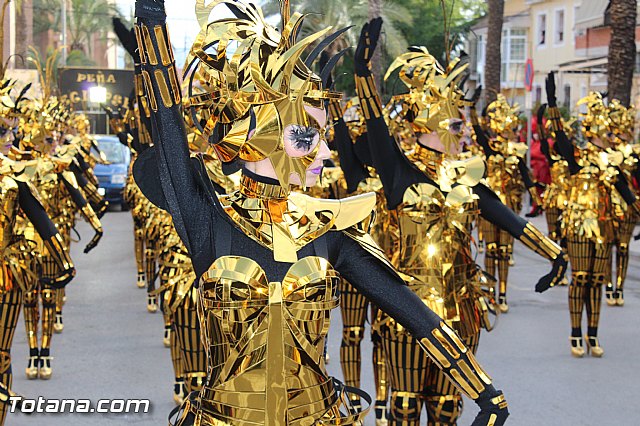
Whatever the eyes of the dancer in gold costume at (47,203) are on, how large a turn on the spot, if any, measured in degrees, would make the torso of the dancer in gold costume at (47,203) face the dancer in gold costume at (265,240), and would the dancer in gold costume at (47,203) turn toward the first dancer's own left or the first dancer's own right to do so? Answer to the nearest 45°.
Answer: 0° — they already face them

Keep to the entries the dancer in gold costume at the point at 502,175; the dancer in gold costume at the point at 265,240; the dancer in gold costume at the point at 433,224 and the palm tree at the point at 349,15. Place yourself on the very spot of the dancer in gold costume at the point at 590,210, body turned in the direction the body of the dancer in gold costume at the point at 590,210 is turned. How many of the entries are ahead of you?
2

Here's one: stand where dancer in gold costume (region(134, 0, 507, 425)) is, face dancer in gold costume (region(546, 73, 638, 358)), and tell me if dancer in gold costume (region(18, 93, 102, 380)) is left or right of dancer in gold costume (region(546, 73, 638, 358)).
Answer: left

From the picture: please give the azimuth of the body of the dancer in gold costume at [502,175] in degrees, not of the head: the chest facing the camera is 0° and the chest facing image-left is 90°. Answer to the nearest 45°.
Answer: approximately 0°

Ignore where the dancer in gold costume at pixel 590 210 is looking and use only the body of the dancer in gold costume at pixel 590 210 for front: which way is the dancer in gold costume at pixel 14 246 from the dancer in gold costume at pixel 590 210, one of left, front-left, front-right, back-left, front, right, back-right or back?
front-right

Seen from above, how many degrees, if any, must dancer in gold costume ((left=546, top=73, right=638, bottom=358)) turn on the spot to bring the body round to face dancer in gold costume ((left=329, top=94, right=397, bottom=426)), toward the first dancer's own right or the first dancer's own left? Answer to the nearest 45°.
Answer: approximately 45° to the first dancer's own right

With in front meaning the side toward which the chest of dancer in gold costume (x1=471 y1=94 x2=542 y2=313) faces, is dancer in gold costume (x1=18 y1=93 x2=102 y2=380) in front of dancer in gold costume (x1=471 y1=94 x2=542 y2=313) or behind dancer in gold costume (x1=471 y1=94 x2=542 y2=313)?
in front
